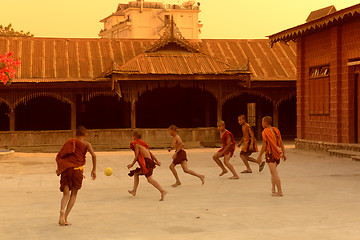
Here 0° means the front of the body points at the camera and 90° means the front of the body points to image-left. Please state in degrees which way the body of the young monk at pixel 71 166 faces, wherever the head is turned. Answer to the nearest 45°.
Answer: approximately 225°

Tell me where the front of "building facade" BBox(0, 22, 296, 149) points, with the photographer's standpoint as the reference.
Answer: facing the viewer

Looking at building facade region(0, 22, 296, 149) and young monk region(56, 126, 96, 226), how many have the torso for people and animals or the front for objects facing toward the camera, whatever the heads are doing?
1

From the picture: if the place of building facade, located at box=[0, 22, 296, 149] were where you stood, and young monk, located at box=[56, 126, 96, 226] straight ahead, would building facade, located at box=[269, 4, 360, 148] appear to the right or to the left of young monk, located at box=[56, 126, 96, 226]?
left

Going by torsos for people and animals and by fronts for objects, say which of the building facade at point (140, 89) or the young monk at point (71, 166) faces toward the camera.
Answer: the building facade

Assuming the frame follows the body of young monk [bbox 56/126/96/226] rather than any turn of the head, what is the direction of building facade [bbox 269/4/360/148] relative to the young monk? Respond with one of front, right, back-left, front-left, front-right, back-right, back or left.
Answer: front

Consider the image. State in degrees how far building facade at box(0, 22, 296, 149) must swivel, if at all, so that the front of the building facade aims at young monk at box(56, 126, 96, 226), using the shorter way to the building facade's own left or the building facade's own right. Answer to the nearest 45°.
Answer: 0° — it already faces them

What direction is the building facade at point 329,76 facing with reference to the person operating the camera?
facing the viewer and to the left of the viewer

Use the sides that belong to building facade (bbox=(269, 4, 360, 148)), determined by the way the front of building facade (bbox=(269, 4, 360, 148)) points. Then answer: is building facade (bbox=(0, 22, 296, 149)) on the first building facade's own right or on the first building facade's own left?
on the first building facade's own right

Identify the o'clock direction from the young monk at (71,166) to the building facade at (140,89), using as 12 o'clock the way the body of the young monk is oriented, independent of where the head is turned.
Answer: The building facade is roughly at 11 o'clock from the young monk.
